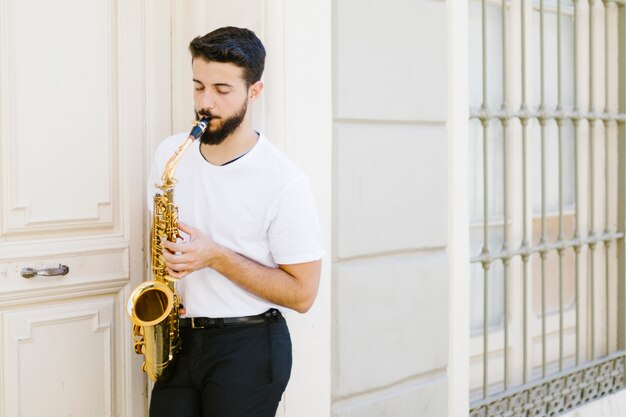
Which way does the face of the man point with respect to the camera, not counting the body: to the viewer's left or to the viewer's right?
to the viewer's left

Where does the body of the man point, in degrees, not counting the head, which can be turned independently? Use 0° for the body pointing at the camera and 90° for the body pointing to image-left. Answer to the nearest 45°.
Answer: approximately 45°

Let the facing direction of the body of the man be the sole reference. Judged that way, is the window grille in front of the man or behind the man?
behind
